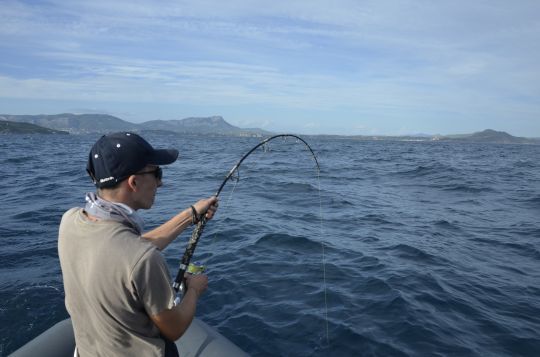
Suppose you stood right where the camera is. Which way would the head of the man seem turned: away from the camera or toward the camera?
away from the camera

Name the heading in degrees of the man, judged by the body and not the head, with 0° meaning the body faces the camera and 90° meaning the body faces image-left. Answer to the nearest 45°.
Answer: approximately 225°
